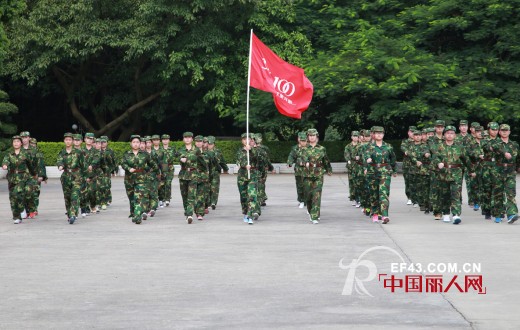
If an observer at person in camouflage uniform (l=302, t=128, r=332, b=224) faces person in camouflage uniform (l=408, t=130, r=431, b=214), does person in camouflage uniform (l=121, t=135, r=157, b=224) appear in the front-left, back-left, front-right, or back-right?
back-left

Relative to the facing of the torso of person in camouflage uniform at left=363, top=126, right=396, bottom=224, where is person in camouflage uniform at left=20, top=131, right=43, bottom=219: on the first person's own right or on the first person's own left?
on the first person's own right

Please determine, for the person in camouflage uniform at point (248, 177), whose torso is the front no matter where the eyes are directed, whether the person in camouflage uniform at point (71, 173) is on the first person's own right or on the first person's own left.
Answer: on the first person's own right

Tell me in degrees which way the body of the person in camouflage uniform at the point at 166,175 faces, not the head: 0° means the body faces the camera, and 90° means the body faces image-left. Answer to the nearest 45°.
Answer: approximately 0°

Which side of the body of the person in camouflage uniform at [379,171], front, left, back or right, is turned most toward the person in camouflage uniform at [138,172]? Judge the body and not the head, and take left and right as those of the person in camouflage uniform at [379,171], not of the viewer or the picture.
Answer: right

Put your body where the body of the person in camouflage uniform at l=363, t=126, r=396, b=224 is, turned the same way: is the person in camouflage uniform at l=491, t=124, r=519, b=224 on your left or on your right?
on your left

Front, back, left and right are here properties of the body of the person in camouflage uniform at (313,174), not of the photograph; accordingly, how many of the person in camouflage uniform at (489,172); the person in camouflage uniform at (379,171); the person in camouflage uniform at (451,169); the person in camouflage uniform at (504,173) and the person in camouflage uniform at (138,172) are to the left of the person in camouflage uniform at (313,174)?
4

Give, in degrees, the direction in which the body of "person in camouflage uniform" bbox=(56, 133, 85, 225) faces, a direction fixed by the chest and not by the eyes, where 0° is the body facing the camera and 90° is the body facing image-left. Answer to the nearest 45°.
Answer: approximately 0°

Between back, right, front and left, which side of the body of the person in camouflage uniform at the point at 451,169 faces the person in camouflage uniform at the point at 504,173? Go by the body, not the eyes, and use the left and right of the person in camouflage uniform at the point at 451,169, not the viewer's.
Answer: left
